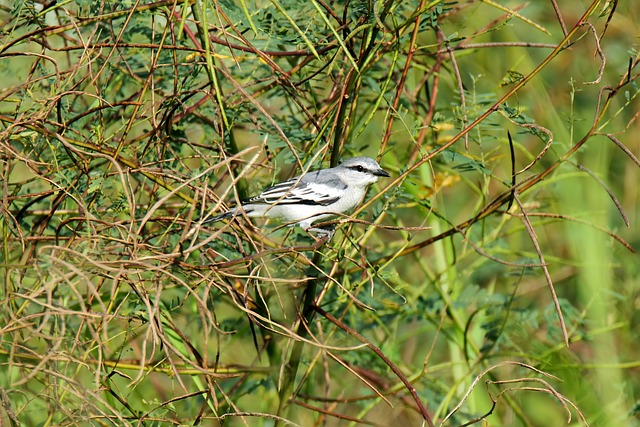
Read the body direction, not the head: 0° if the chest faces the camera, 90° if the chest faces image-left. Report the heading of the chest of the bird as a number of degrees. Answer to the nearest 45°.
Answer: approximately 270°
